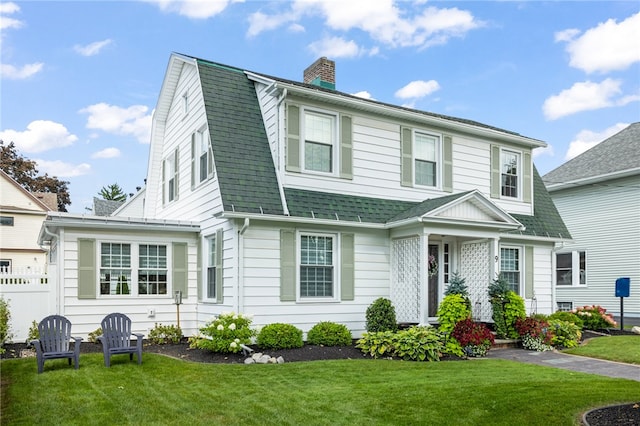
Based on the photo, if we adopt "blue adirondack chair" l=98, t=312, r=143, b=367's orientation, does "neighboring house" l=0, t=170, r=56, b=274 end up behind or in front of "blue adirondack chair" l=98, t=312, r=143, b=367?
behind

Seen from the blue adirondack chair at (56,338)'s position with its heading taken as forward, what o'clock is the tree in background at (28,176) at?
The tree in background is roughly at 6 o'clock from the blue adirondack chair.

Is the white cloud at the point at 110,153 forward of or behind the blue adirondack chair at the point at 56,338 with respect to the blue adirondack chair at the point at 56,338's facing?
behind

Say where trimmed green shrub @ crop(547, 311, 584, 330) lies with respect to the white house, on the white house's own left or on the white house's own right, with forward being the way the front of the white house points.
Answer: on the white house's own left

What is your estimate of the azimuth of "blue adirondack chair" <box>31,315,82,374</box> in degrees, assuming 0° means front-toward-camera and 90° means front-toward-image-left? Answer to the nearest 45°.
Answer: approximately 0°

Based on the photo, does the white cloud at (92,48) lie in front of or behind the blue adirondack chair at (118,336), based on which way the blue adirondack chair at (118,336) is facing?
behind

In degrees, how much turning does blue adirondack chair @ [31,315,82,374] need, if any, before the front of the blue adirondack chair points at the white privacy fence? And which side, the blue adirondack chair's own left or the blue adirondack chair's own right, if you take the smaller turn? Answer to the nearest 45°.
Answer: approximately 180°

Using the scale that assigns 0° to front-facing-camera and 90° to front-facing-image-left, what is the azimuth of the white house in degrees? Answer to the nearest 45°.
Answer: approximately 315°

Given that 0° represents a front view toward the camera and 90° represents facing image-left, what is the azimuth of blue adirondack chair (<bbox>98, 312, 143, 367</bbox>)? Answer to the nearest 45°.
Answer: approximately 315°

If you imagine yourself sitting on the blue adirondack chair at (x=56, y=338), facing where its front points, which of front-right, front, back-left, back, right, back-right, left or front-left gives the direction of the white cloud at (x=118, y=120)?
back

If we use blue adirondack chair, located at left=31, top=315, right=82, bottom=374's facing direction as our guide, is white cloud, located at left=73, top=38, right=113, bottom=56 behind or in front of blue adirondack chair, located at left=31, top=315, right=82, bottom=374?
behind
